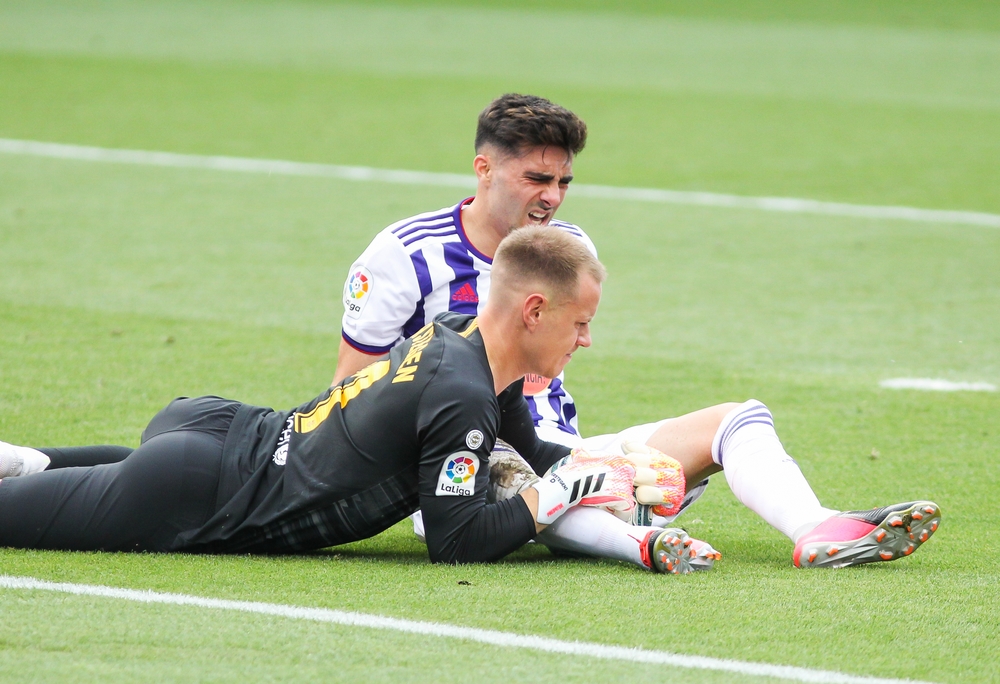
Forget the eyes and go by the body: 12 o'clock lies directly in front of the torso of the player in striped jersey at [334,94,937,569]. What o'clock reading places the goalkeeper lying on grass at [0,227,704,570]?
The goalkeeper lying on grass is roughly at 2 o'clock from the player in striped jersey.

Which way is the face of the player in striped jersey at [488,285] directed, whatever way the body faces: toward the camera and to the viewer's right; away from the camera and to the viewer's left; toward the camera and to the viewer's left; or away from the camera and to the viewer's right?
toward the camera and to the viewer's right

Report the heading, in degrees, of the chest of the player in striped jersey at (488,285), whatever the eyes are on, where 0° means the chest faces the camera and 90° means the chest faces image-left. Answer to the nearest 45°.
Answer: approximately 315°
